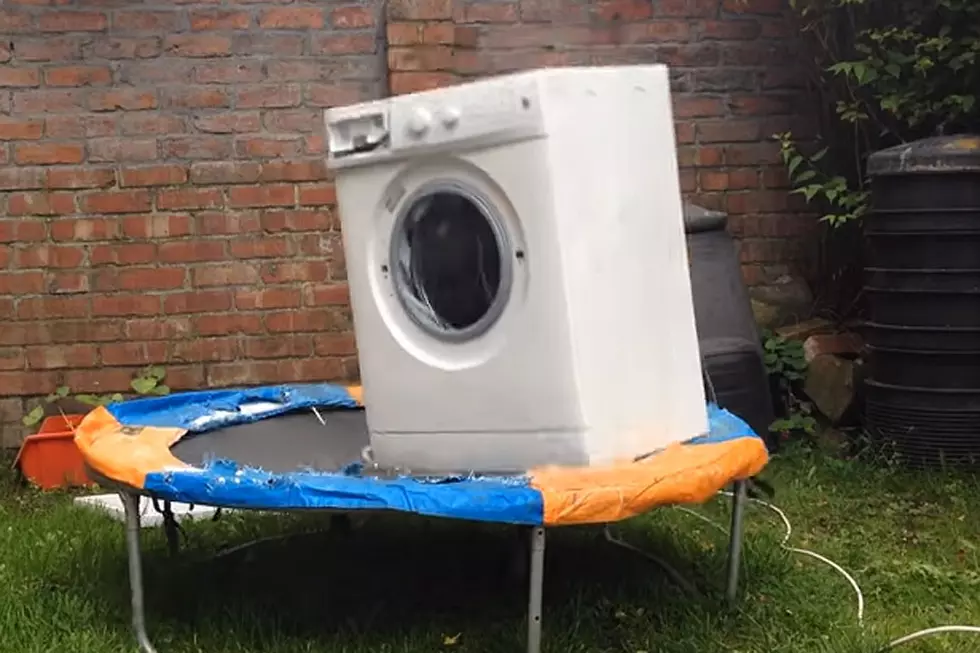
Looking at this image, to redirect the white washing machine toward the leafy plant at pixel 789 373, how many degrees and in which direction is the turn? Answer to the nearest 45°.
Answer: approximately 180°

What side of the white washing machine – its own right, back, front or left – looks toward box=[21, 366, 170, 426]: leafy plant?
right

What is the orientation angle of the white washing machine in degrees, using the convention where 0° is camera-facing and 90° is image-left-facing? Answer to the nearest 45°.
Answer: approximately 45°

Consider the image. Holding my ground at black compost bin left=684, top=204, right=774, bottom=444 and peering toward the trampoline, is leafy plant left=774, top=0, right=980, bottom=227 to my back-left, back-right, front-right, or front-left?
back-left

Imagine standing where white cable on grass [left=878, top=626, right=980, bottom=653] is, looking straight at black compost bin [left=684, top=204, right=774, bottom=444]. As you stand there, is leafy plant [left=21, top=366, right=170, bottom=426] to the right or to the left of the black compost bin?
left

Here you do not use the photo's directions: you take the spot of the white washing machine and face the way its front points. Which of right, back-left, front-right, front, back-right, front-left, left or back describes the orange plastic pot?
right

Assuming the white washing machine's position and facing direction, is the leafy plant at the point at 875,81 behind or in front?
behind
